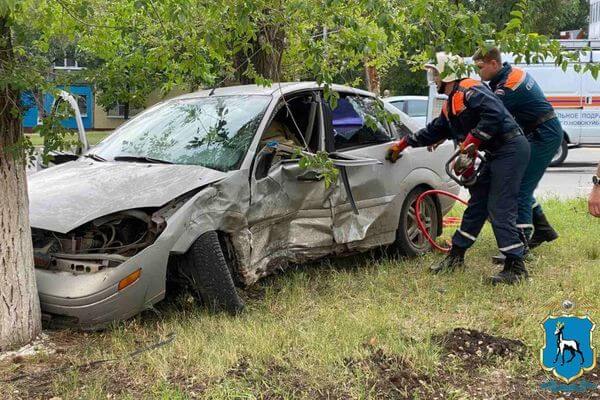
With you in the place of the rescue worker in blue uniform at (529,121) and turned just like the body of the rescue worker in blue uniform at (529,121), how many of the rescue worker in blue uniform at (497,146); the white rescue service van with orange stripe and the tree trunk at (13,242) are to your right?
1

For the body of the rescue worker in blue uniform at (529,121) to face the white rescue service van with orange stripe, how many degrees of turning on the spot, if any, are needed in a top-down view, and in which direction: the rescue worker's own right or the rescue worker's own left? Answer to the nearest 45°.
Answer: approximately 90° to the rescue worker's own right

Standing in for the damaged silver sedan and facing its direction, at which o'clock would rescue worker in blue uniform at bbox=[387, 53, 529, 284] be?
The rescue worker in blue uniform is roughly at 7 o'clock from the damaged silver sedan.

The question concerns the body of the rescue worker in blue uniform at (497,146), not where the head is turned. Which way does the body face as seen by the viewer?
to the viewer's left

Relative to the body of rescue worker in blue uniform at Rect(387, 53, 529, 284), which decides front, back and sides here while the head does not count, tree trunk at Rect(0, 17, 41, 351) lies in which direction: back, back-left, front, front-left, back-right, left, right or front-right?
front-left

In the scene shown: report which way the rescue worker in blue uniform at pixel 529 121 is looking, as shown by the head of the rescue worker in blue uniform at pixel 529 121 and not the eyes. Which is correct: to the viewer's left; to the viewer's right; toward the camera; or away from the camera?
to the viewer's left

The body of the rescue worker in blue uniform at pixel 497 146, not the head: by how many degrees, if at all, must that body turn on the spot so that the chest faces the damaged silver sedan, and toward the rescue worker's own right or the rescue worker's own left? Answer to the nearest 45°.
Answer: approximately 45° to the rescue worker's own left

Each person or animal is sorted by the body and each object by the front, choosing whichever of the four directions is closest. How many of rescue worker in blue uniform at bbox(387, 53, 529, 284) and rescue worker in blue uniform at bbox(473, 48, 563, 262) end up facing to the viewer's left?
2

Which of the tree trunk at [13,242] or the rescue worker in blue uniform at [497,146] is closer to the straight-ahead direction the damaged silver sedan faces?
the tree trunk

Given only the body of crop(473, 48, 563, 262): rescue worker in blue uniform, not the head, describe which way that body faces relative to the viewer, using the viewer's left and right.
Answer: facing to the left of the viewer

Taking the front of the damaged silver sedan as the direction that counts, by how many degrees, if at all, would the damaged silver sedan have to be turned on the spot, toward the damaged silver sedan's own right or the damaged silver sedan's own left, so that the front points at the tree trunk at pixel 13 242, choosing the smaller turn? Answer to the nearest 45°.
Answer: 0° — it already faces it
